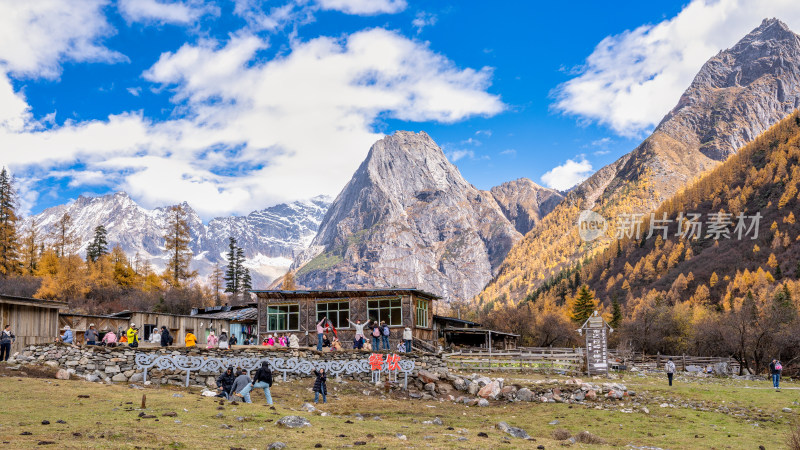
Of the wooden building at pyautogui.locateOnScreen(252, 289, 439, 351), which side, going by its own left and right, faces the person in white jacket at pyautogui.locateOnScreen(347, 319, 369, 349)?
front

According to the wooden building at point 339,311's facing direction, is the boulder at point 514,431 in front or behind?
in front

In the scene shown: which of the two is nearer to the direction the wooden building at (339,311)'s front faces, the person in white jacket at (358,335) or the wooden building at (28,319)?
the person in white jacket

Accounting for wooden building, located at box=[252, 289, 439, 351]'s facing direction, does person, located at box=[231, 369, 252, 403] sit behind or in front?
in front

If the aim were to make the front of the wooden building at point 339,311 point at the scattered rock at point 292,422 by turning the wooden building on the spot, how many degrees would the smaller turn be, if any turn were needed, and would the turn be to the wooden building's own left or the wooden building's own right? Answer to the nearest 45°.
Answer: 0° — it already faces it

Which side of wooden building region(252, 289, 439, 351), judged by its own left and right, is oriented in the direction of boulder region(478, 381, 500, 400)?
front

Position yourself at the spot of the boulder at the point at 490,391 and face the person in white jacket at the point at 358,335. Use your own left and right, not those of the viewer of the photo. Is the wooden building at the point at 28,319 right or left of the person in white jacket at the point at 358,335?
left

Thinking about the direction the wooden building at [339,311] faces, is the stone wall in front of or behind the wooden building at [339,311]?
in front

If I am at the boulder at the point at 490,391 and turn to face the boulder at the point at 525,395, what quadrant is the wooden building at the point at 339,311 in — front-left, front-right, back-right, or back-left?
back-left

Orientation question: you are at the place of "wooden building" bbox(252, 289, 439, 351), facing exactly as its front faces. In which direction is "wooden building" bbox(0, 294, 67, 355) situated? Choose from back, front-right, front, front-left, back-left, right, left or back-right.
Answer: front-right

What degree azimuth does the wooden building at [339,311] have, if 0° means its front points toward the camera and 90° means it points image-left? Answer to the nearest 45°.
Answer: approximately 0°
